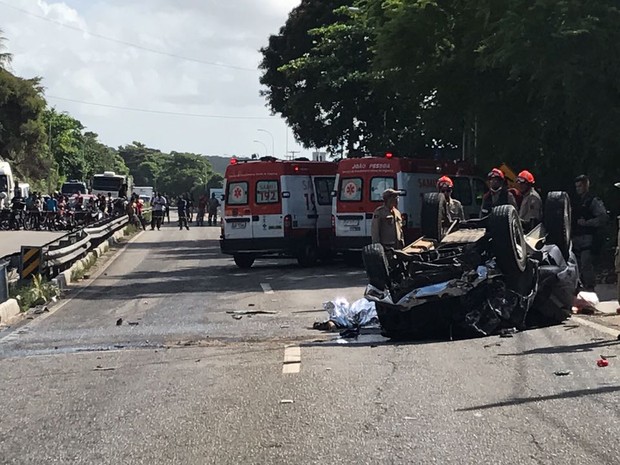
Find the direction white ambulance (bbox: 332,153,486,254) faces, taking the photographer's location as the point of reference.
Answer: facing away from the viewer and to the right of the viewer

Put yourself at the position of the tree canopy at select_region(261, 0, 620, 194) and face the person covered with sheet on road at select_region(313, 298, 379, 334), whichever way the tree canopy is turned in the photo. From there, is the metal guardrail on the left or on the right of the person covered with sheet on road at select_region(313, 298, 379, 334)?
right

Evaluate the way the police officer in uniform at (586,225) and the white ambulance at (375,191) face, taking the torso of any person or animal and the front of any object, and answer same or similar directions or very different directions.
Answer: very different directions

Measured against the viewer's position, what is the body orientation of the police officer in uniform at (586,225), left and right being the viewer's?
facing the viewer and to the left of the viewer

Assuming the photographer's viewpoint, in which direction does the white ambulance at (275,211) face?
facing away from the viewer and to the right of the viewer

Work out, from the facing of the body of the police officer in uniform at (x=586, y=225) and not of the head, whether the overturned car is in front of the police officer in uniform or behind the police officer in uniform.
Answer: in front

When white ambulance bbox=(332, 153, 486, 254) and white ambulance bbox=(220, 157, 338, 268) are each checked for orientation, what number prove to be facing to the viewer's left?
0

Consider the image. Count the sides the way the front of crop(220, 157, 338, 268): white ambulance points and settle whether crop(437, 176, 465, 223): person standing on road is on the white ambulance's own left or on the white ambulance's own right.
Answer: on the white ambulance's own right

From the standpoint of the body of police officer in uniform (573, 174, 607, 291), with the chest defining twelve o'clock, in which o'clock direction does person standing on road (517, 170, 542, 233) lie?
The person standing on road is roughly at 12 o'clock from the police officer in uniform.
